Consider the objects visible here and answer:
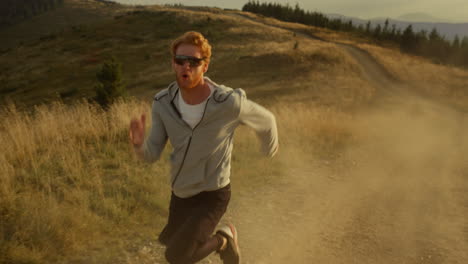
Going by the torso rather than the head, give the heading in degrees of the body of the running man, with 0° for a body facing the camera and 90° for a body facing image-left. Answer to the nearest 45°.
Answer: approximately 45°
